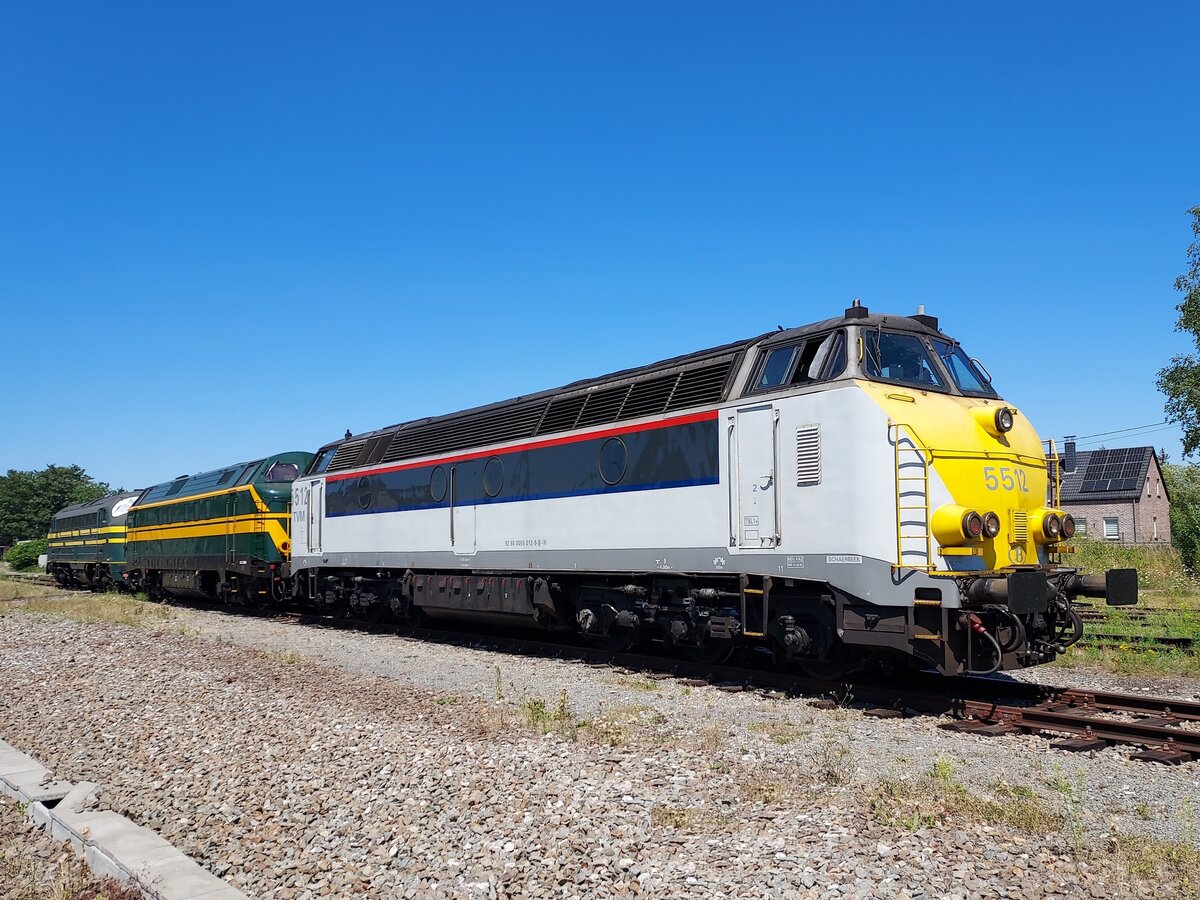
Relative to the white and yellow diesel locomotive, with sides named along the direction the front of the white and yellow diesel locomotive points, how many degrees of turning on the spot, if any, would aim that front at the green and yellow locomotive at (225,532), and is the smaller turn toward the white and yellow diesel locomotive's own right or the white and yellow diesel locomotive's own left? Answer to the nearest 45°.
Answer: approximately 180°

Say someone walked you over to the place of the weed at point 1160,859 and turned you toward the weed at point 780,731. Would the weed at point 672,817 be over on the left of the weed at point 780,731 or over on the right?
left

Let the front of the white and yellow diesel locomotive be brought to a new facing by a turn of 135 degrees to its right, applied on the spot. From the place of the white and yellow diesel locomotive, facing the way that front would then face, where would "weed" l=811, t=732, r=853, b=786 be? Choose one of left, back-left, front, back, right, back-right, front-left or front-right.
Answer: left

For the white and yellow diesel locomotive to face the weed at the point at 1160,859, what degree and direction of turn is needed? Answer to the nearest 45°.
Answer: approximately 45° to its right

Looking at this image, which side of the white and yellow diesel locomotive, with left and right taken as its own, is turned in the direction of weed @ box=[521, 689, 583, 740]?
right

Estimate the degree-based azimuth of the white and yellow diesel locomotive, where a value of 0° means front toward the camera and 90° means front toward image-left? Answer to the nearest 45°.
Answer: approximately 315°

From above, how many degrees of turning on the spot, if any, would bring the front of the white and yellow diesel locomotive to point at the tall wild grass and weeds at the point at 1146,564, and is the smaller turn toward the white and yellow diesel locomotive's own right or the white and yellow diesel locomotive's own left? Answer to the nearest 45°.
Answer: approximately 90° to the white and yellow diesel locomotive's own left
